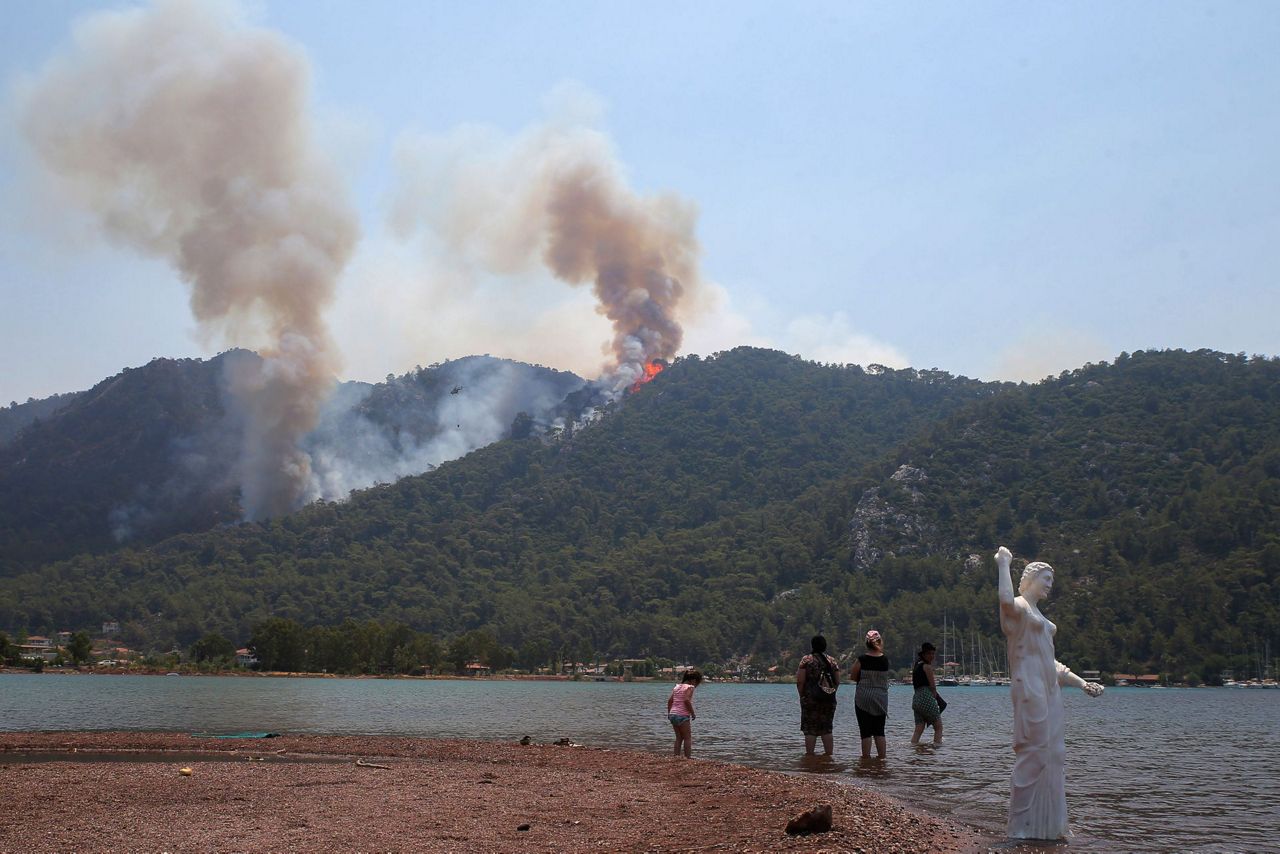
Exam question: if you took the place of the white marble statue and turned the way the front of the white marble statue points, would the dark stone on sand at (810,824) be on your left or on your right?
on your right

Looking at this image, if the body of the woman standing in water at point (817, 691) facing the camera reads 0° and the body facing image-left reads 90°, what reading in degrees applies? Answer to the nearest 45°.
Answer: approximately 180°

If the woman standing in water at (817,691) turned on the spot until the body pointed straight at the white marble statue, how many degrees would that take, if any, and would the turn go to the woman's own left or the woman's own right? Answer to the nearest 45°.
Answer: approximately 180°

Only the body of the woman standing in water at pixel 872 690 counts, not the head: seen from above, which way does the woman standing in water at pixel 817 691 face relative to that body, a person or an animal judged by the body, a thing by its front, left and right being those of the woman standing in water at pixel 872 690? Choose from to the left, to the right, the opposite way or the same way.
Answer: the same way

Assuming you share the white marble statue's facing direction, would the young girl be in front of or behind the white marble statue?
behind

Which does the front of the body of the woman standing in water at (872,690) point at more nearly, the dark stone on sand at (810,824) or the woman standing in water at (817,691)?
the woman standing in water

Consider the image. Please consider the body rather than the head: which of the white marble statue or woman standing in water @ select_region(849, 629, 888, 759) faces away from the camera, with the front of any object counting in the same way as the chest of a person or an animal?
the woman standing in water

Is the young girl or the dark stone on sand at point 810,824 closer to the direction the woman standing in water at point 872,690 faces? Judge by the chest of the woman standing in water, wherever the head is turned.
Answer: the young girl

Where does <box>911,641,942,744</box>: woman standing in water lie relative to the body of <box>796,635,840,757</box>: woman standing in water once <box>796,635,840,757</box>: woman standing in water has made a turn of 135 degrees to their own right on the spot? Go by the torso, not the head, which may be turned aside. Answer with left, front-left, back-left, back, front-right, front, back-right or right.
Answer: left

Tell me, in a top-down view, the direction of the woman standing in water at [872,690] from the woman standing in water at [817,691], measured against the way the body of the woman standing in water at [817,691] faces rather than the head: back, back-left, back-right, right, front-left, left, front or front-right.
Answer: right

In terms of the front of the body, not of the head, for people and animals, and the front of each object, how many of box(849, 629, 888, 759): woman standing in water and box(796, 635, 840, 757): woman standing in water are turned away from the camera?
2

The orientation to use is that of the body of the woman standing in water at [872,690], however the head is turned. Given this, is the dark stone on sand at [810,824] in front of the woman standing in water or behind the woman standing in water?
behind

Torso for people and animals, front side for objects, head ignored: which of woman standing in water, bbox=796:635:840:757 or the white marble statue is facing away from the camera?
the woman standing in water

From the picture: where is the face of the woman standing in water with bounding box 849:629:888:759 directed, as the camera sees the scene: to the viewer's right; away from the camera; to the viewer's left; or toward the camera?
away from the camera

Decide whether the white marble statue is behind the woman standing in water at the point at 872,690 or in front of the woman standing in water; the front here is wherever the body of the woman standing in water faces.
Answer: behind

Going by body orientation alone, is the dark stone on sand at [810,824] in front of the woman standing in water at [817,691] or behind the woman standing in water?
behind

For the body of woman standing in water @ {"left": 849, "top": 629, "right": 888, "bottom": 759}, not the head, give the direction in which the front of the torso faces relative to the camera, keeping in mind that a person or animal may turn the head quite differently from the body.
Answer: away from the camera
